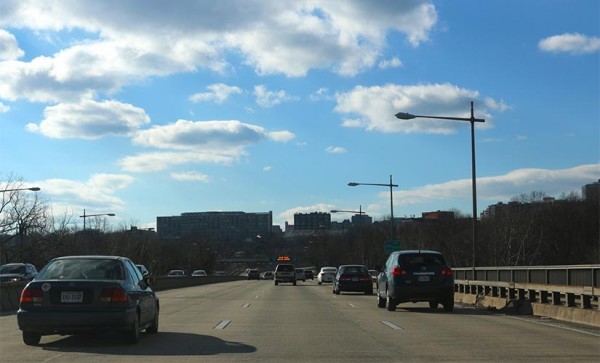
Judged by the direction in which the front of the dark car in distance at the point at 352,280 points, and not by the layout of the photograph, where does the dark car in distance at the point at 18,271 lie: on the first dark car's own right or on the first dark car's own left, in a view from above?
on the first dark car's own left

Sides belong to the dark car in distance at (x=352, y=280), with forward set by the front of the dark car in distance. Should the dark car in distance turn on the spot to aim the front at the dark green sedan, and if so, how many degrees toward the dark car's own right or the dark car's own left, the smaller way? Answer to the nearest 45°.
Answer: approximately 180°

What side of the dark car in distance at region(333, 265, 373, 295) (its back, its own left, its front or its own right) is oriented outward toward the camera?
back
